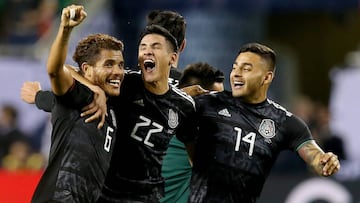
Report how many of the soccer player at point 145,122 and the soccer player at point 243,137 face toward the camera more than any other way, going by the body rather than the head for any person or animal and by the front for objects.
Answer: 2

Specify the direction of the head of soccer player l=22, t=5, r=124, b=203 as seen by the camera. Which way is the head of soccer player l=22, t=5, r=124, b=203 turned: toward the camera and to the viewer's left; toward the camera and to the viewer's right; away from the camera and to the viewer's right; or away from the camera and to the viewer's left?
toward the camera and to the viewer's right

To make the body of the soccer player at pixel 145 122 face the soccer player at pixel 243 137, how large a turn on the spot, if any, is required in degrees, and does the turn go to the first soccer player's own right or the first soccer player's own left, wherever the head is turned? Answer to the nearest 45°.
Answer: approximately 90° to the first soccer player's own left

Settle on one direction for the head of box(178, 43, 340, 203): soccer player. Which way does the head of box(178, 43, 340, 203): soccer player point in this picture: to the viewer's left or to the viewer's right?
to the viewer's left

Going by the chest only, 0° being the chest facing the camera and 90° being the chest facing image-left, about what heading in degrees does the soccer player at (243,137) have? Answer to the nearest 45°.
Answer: approximately 0°

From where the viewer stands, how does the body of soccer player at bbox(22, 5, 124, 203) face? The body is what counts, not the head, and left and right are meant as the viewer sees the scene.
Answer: facing the viewer and to the right of the viewer
